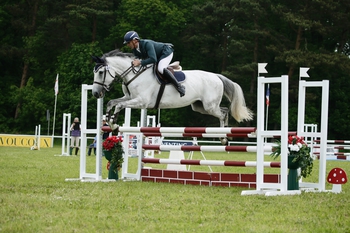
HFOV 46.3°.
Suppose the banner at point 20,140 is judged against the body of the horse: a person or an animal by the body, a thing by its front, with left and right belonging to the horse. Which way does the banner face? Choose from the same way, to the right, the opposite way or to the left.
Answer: to the left

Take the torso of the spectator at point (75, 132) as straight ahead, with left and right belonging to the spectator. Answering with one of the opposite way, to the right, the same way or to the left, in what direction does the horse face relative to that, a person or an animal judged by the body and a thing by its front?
to the right

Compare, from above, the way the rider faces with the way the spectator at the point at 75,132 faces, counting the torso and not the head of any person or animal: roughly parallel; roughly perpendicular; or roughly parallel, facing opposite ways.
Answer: roughly perpendicular

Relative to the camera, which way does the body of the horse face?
to the viewer's left

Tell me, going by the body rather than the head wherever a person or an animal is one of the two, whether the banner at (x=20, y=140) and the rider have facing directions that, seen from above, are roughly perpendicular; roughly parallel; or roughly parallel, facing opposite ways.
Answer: roughly perpendicular

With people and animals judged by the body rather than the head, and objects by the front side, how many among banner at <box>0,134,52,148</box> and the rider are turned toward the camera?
1

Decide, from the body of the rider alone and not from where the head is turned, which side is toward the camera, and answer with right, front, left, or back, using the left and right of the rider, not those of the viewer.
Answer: left

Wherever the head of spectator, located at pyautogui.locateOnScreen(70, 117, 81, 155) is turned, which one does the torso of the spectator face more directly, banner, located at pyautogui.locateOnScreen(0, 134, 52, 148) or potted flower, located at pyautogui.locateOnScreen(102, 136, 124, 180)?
the potted flower
